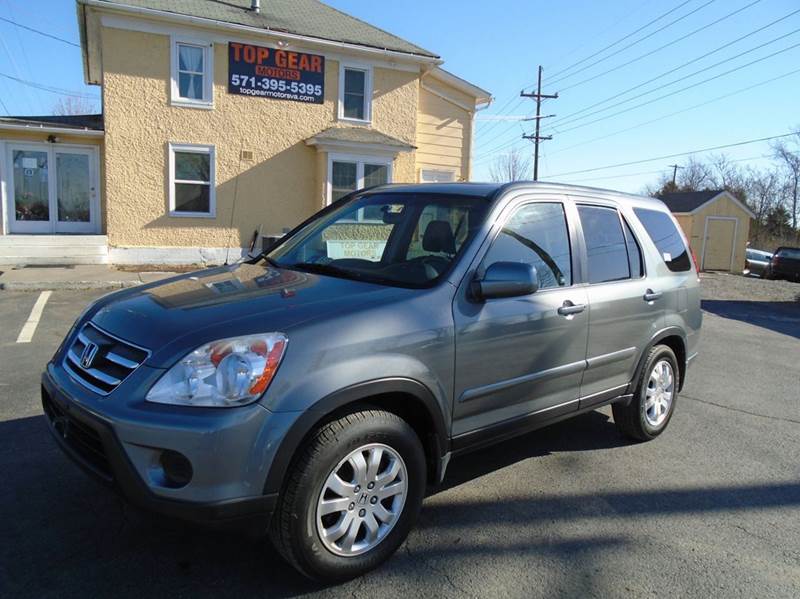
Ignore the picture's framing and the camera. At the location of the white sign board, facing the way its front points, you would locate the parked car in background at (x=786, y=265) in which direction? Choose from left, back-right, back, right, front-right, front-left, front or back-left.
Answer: back-left

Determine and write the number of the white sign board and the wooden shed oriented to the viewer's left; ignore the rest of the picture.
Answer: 0

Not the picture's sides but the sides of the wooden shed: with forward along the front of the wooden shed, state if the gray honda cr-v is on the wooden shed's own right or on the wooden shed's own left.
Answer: on the wooden shed's own right

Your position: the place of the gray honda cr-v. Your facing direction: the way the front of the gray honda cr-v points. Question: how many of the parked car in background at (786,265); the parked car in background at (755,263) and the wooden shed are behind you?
3

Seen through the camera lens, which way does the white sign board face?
facing the viewer

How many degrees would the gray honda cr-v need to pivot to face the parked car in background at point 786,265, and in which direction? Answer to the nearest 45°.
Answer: approximately 180°

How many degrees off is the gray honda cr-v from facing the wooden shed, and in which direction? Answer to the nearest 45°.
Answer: approximately 180°

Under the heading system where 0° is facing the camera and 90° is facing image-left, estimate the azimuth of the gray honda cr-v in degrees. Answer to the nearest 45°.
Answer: approximately 45°

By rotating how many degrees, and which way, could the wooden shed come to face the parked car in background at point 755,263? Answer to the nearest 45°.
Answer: approximately 90° to its left
